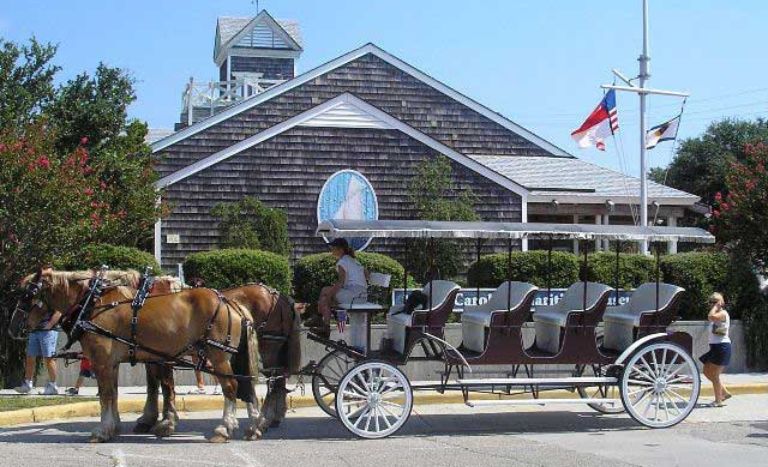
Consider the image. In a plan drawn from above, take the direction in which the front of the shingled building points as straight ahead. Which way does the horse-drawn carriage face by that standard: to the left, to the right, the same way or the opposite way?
to the right

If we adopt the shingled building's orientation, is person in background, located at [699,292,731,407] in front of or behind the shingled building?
in front

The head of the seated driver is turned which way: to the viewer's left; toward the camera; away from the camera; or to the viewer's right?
to the viewer's left

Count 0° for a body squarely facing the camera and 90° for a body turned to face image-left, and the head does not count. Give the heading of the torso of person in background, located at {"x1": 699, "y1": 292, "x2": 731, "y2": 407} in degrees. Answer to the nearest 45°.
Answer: approximately 90°

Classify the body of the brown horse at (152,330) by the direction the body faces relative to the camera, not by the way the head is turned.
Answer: to the viewer's left

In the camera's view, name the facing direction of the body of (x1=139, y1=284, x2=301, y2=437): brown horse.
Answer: to the viewer's left

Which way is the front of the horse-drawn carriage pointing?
to the viewer's left

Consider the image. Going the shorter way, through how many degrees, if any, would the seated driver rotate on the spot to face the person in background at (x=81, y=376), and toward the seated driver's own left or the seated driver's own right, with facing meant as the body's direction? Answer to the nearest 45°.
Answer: approximately 45° to the seated driver's own right

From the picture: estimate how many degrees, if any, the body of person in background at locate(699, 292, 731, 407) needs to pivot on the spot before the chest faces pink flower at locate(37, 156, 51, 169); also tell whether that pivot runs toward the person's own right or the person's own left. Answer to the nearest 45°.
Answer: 0° — they already face it

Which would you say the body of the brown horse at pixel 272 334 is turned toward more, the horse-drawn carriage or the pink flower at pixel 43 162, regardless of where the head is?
the pink flower
